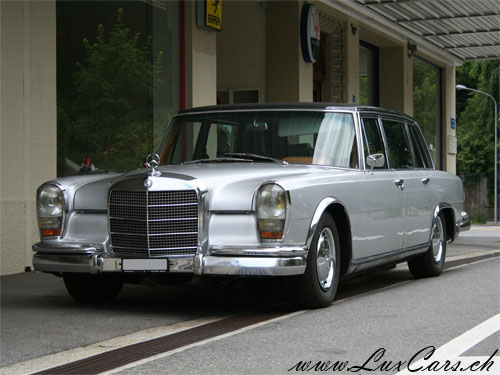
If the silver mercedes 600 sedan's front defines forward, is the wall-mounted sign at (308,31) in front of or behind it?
behind

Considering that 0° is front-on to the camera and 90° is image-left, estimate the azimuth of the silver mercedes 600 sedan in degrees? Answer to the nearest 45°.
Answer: approximately 45°
